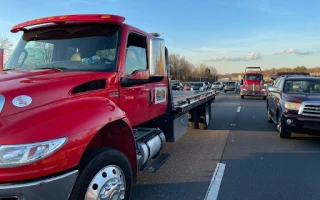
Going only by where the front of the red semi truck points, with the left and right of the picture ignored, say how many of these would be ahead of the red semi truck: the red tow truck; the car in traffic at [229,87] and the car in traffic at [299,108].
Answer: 2

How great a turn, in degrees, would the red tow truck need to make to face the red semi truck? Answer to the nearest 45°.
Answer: approximately 180°

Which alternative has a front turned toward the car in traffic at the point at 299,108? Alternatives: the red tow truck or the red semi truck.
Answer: the red semi truck

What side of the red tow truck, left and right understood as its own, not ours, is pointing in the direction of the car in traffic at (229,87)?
back

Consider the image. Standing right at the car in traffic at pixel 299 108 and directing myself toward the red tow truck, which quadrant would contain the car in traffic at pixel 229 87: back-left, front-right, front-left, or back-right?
back-right

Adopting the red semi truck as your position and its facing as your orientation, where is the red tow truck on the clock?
The red tow truck is roughly at 12 o'clock from the red semi truck.

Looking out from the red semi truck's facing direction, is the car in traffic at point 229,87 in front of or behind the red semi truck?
behind

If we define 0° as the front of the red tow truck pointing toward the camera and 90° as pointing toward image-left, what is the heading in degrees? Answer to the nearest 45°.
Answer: approximately 45°
